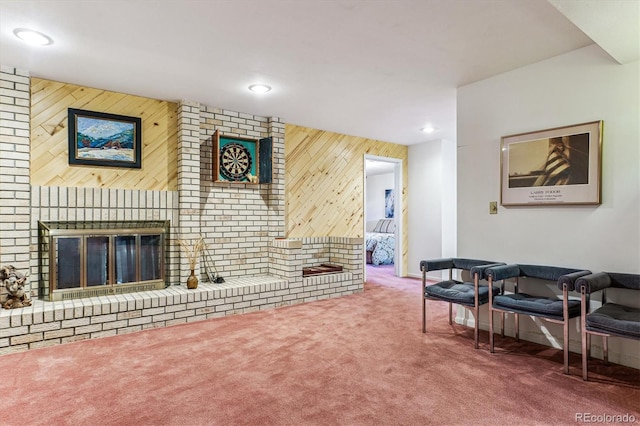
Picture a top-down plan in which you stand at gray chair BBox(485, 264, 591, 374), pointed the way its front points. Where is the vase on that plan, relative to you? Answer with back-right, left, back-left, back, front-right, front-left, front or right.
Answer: front-right

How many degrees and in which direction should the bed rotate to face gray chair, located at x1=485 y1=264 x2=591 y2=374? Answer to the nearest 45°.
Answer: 0° — it already faces it

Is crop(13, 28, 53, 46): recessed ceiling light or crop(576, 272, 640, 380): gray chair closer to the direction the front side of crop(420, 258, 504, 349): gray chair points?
the recessed ceiling light

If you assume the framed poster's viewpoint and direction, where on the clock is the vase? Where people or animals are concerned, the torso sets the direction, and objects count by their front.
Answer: The vase is roughly at 1 o'clock from the framed poster.

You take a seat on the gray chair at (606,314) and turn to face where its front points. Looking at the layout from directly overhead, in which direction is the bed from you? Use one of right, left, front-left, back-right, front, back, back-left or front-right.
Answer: right
